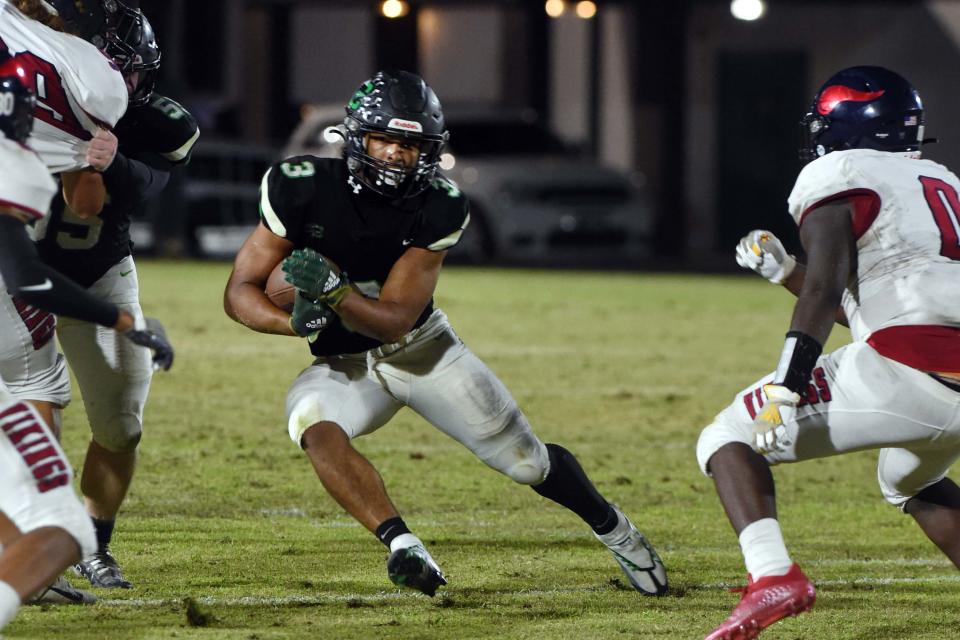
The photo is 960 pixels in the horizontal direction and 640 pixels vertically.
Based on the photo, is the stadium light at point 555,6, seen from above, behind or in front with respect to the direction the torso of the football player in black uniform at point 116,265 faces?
behind

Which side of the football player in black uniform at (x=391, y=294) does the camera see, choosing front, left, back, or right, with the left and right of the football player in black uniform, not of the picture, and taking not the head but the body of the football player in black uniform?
front

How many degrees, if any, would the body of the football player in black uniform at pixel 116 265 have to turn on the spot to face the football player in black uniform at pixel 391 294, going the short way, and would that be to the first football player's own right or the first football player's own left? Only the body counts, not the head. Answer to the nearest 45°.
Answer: approximately 135° to the first football player's own left

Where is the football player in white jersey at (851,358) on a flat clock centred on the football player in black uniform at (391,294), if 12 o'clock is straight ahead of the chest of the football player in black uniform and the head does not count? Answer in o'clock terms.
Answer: The football player in white jersey is roughly at 10 o'clock from the football player in black uniform.

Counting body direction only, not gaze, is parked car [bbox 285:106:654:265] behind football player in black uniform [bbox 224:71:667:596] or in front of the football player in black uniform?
behind

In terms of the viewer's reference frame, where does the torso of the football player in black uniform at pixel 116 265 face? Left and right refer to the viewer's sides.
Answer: facing the viewer and to the left of the viewer

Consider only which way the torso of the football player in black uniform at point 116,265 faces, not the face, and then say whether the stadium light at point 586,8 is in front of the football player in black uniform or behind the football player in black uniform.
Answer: behind

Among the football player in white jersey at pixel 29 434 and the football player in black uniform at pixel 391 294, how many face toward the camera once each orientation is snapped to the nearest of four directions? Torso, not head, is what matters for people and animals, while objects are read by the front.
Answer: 1

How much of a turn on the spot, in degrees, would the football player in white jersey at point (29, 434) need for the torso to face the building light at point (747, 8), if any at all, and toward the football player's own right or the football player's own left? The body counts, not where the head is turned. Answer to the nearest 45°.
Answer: approximately 45° to the football player's own left

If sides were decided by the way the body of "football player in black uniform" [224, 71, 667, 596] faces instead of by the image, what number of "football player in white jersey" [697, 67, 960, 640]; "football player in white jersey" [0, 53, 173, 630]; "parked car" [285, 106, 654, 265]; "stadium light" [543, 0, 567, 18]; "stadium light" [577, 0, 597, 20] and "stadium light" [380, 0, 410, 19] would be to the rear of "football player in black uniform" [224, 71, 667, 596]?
4

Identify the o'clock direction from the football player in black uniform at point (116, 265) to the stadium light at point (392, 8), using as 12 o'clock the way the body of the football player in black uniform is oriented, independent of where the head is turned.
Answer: The stadium light is roughly at 5 o'clock from the football player in black uniform.
